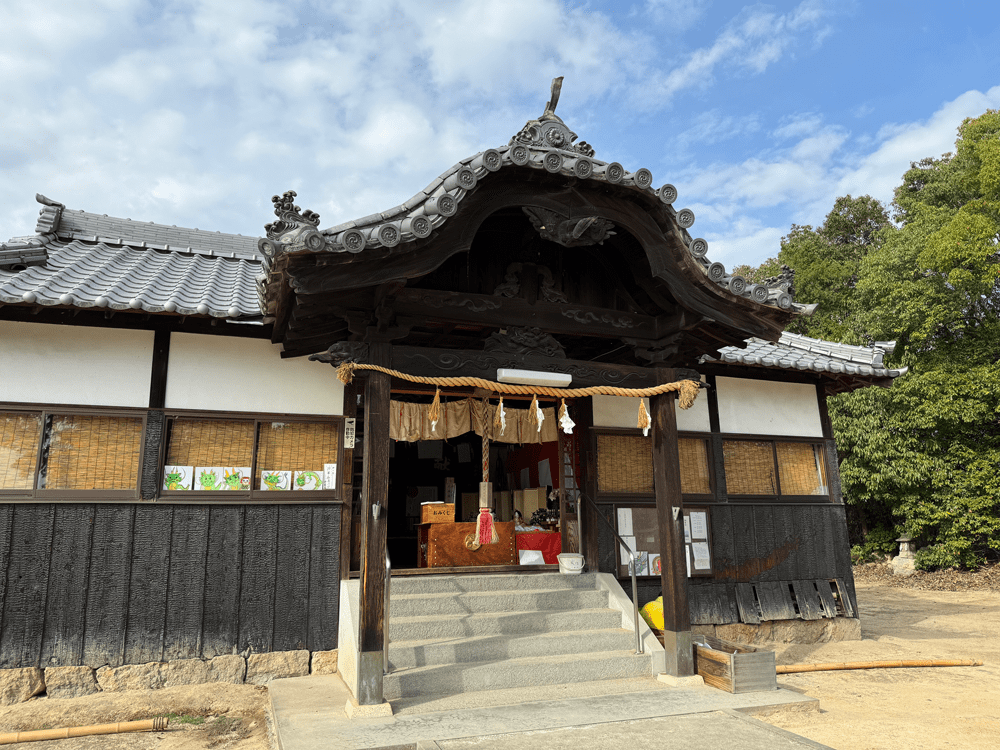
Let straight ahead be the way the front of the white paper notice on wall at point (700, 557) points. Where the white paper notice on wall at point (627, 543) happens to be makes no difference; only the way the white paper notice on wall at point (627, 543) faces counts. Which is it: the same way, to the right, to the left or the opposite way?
the same way

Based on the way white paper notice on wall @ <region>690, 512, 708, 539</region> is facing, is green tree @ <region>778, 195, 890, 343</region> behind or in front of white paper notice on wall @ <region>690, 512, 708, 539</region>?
behind

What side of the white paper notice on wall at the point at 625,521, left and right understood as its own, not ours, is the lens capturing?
front

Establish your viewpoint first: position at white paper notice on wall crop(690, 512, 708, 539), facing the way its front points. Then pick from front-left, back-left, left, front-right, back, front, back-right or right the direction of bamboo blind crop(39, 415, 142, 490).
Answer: front-right

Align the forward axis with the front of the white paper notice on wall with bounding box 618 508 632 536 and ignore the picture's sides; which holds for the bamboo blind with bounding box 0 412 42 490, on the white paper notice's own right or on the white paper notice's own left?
on the white paper notice's own right

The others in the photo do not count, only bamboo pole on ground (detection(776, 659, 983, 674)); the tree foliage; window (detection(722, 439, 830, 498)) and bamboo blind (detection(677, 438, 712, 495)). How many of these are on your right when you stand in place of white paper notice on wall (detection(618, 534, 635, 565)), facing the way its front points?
0

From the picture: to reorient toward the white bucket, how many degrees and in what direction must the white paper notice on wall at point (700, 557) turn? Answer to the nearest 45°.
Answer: approximately 45° to its right

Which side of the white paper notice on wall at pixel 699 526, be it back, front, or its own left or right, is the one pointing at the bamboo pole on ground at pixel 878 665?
left

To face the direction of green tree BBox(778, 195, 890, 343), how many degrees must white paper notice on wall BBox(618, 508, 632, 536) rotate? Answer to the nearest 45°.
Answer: approximately 135° to its left

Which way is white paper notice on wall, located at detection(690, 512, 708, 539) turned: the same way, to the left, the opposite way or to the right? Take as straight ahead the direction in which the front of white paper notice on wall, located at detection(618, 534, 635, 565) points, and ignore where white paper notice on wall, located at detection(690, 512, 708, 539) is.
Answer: the same way

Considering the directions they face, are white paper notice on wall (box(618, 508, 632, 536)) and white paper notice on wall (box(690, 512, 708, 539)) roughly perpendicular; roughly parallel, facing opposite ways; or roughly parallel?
roughly parallel

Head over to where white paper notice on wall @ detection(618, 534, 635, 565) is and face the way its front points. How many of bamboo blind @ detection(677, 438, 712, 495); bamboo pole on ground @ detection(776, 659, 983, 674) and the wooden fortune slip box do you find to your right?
1

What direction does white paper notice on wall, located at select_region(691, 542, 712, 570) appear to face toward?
toward the camera

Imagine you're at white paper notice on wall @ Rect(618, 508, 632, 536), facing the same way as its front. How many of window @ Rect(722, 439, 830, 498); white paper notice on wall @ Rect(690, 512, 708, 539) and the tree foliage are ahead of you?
0

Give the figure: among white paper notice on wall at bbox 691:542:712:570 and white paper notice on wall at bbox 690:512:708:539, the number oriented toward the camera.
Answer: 2

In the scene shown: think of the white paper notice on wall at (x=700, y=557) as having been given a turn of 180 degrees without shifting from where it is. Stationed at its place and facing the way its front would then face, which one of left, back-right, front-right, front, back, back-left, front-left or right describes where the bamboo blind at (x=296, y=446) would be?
back-left

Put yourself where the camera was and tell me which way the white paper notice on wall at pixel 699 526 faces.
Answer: facing the viewer

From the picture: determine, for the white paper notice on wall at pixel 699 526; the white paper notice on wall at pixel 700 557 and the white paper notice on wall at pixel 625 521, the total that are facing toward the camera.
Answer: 3

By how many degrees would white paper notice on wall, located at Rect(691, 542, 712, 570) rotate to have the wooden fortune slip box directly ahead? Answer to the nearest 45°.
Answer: approximately 90° to its right
